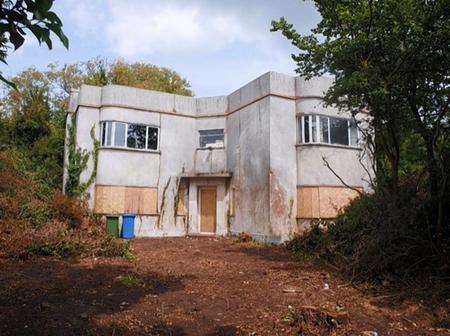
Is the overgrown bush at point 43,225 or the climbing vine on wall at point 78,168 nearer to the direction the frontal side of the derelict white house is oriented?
the overgrown bush

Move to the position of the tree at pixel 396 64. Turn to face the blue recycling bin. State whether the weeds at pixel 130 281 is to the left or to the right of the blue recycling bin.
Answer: left

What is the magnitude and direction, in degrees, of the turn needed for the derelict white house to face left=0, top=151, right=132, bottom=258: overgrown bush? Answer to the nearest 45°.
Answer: approximately 45° to its right

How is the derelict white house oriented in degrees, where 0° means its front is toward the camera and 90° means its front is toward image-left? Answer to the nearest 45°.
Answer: approximately 0°

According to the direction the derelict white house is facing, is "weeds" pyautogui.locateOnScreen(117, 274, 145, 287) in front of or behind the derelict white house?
in front

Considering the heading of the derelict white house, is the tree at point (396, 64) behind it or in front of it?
in front
